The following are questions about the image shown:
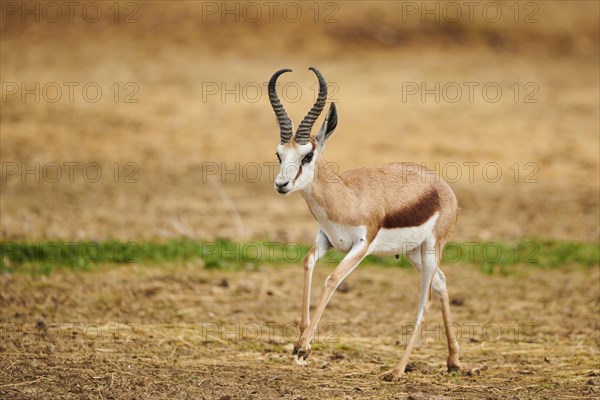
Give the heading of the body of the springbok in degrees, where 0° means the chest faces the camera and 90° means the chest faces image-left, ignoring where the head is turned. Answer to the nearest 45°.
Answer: approximately 45°
